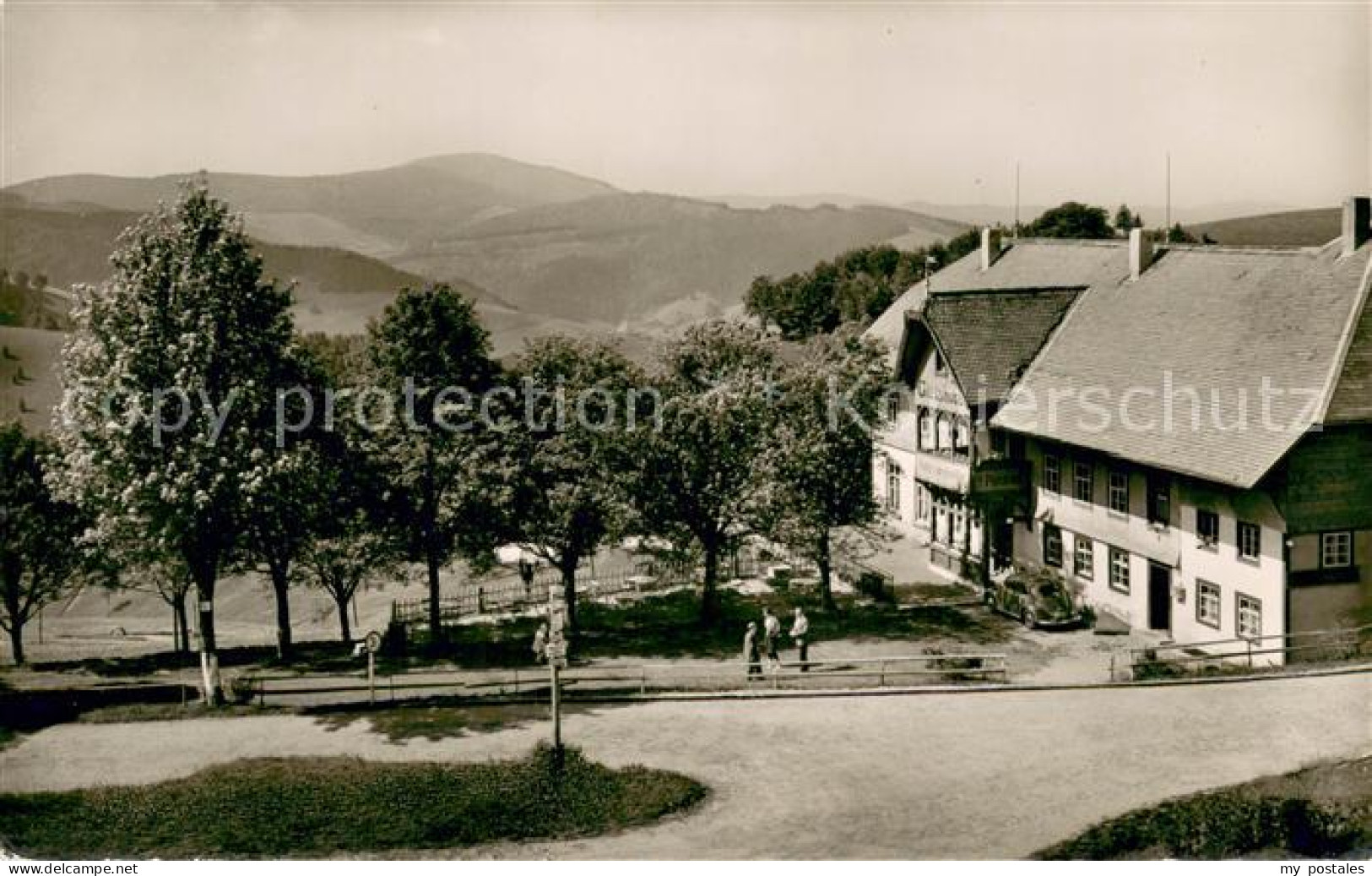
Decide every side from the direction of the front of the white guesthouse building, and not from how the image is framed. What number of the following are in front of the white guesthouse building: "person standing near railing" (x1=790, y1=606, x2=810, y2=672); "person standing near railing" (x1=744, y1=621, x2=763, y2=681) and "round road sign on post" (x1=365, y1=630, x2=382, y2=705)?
3

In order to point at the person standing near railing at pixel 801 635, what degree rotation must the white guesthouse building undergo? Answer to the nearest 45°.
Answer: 0° — it already faces them

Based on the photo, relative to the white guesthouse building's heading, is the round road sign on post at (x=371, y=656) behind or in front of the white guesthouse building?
in front

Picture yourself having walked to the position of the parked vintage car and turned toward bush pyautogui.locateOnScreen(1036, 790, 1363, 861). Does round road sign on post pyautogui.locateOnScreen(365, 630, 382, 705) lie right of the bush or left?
right
